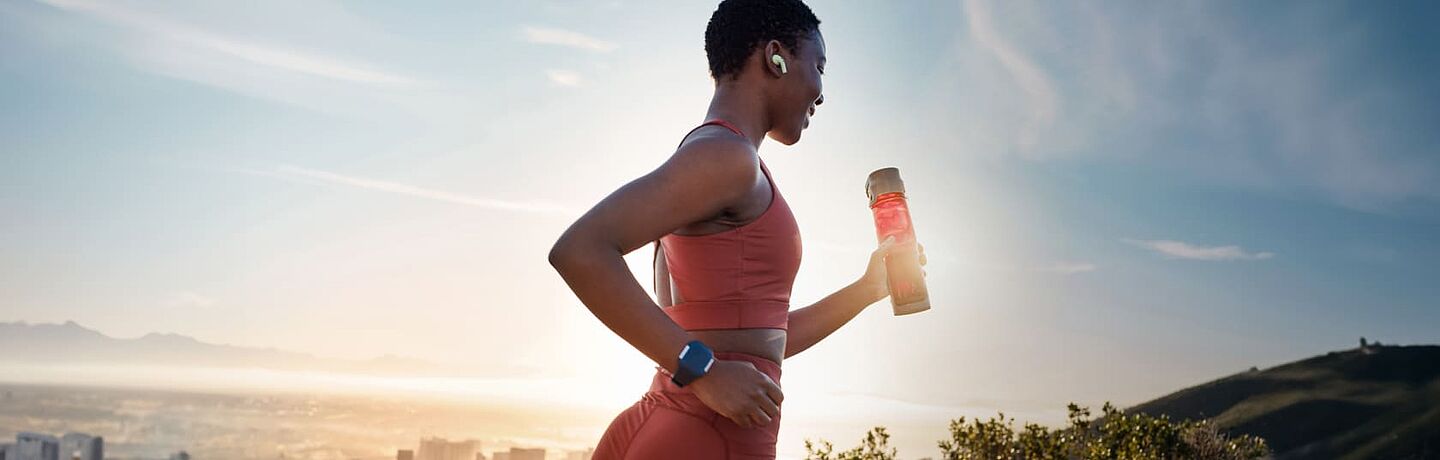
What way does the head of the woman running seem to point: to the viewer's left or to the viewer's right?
to the viewer's right

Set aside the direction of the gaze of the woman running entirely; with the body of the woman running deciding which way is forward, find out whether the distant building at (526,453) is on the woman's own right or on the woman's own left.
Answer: on the woman's own left

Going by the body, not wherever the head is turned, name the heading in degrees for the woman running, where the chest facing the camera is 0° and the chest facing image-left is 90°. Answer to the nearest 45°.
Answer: approximately 270°
